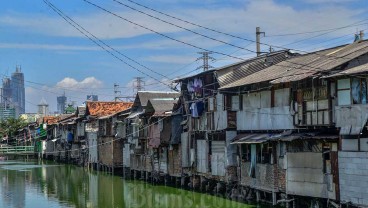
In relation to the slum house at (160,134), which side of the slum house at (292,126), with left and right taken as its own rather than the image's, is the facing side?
right

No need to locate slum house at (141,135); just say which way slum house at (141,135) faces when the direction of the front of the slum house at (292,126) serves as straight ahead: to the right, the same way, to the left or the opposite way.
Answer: the same way

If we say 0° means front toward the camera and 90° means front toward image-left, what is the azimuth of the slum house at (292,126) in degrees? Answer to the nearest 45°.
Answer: approximately 45°

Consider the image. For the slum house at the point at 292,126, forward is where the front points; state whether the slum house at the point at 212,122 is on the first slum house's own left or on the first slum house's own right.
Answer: on the first slum house's own right

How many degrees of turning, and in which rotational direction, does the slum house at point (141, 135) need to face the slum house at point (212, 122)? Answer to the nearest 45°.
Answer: approximately 45° to its left

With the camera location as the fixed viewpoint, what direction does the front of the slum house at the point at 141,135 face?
facing the viewer and to the left of the viewer

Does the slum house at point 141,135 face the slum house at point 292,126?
no

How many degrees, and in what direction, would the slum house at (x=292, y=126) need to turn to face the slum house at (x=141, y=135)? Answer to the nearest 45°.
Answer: approximately 90° to its right

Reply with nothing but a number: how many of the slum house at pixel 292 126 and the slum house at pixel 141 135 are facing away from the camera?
0

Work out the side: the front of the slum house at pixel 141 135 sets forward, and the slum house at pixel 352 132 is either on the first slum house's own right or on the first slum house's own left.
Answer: on the first slum house's own left
